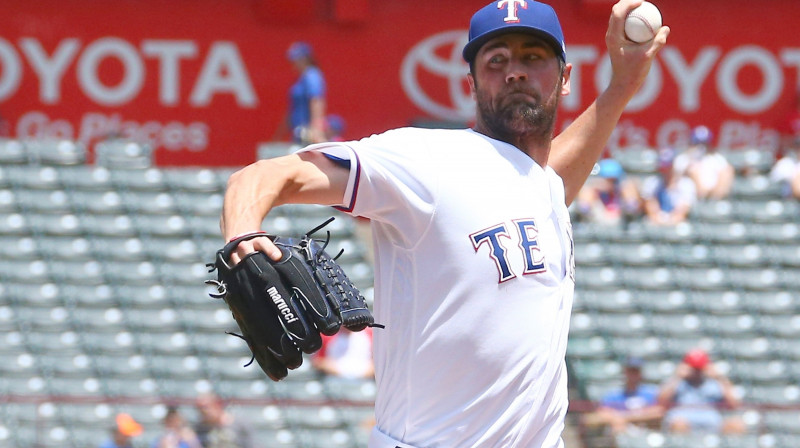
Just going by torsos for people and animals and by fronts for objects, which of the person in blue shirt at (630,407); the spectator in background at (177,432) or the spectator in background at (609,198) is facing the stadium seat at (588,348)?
the spectator in background at (609,198)

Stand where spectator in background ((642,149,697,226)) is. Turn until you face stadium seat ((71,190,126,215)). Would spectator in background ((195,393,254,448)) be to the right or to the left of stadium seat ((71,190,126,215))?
left

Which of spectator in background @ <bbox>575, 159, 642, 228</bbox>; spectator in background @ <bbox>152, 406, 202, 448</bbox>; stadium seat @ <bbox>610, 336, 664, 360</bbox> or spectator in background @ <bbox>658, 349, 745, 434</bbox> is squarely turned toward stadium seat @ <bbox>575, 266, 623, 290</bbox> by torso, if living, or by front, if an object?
spectator in background @ <bbox>575, 159, 642, 228</bbox>

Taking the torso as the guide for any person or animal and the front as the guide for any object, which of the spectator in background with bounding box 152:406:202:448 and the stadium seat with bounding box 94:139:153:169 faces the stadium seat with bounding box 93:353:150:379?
the stadium seat with bounding box 94:139:153:169

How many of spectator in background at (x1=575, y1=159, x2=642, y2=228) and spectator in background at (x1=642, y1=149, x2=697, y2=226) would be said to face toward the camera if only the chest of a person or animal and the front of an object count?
2

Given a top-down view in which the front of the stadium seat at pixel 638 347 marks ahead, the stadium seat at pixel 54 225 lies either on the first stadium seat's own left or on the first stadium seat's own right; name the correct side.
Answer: on the first stadium seat's own right

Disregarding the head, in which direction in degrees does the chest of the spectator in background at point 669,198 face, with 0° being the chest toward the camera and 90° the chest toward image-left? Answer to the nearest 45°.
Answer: approximately 0°

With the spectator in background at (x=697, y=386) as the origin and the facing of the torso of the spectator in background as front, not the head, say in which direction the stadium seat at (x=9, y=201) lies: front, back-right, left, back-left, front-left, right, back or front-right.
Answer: right

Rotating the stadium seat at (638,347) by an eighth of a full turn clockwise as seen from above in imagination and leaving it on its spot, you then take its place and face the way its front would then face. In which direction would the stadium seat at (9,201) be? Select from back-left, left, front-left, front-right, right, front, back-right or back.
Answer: front-right

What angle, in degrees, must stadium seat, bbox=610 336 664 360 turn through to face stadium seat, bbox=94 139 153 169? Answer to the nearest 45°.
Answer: approximately 90° to its right

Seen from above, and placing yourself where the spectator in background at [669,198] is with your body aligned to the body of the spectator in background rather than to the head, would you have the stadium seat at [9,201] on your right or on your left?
on your right

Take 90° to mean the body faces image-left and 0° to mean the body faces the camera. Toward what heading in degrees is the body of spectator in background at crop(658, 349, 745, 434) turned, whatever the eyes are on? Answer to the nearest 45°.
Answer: approximately 0°
